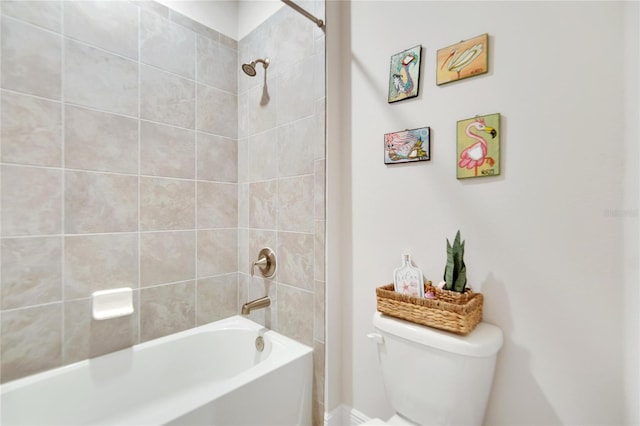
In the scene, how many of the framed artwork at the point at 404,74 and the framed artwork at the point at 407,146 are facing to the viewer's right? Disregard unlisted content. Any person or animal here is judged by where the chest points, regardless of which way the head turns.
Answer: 0

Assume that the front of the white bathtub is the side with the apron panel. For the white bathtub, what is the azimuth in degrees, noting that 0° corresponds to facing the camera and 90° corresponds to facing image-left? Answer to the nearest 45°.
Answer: approximately 315°

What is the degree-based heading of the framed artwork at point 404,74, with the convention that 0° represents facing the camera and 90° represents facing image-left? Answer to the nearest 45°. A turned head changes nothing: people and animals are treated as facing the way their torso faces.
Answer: approximately 45°
